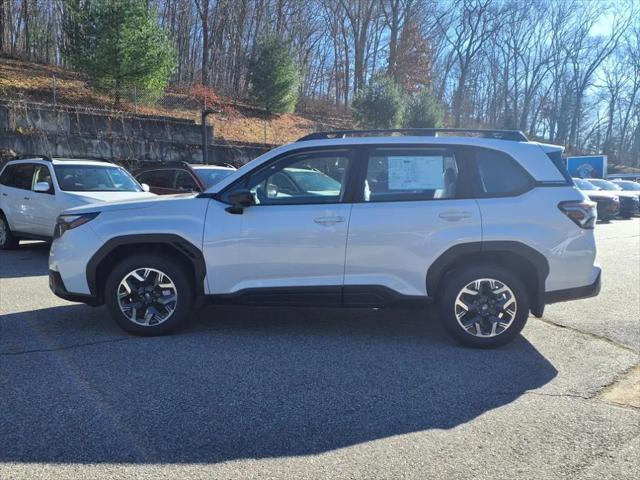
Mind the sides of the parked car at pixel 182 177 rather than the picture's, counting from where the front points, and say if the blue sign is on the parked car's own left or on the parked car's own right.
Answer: on the parked car's own left

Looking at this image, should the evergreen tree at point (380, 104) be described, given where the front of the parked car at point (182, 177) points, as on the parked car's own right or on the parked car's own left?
on the parked car's own left

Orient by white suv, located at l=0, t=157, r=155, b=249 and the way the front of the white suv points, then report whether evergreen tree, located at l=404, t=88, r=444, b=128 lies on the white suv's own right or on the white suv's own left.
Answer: on the white suv's own left

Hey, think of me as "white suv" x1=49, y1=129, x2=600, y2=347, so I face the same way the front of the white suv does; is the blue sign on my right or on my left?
on my right

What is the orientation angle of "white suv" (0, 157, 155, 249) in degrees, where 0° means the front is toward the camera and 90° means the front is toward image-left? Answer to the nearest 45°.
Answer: approximately 315°

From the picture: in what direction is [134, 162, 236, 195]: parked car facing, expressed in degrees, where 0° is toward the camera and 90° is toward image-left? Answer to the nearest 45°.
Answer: approximately 315°

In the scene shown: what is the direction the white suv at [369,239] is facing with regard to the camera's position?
facing to the left of the viewer

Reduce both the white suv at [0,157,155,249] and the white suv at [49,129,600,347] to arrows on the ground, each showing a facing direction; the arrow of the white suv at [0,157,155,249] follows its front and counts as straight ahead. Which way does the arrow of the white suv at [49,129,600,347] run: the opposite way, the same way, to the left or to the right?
the opposite way
